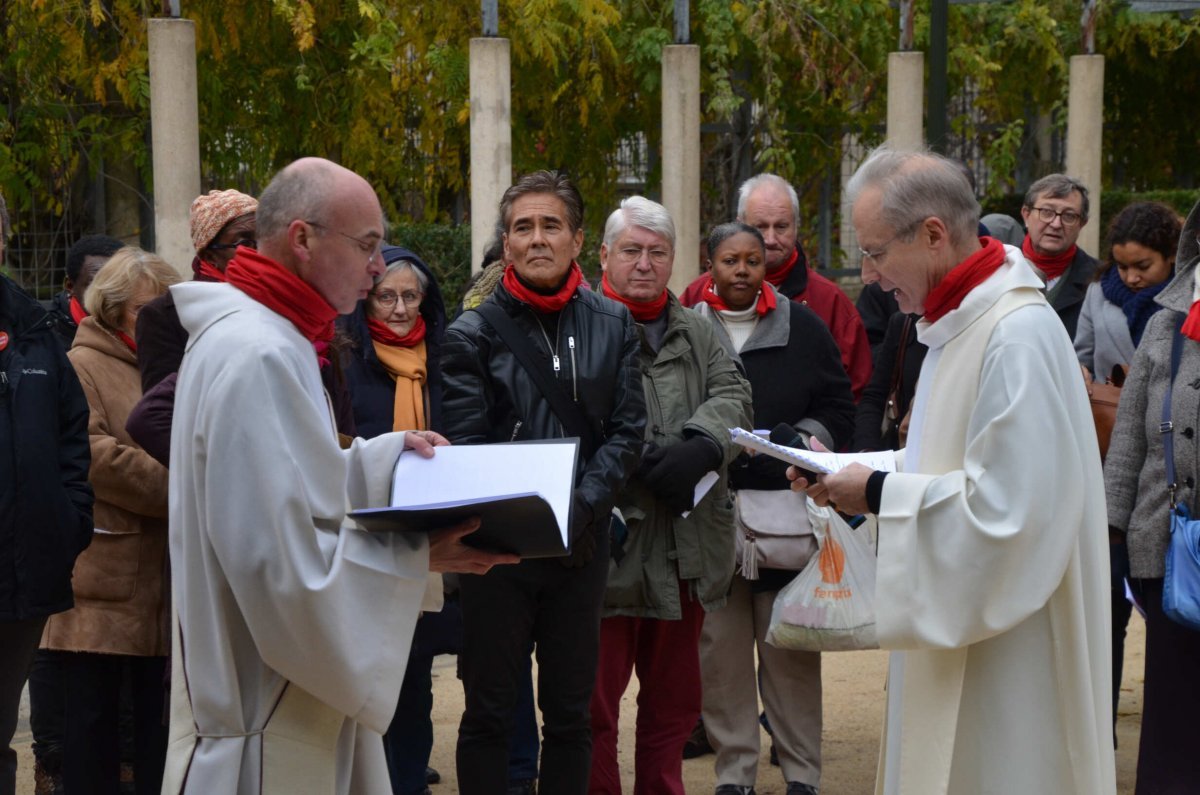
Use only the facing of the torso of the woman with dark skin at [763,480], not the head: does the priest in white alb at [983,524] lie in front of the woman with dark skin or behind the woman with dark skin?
in front

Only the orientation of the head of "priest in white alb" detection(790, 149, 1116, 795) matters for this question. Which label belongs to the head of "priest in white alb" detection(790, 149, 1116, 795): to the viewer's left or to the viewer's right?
to the viewer's left

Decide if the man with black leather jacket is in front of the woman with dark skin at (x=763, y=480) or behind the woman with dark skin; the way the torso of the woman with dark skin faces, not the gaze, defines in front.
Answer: in front

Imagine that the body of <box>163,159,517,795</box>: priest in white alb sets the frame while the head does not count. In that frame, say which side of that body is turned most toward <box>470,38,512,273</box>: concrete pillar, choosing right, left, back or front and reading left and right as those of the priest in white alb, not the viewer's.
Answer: left

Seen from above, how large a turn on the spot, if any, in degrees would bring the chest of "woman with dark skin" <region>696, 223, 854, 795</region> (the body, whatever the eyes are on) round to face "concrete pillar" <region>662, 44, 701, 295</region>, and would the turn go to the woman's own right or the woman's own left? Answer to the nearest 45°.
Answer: approximately 180°

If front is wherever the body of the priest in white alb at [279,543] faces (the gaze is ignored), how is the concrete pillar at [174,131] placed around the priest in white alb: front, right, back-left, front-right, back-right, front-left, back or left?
left

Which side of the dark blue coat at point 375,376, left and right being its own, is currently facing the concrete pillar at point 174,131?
back

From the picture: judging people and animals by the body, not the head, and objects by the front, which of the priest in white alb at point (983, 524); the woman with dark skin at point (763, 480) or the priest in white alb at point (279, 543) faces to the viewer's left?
the priest in white alb at point (983, 524)

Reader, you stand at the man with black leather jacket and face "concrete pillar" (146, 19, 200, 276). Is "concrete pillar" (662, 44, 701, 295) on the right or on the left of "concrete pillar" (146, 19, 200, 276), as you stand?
right

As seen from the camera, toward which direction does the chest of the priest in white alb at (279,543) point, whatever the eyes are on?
to the viewer's right

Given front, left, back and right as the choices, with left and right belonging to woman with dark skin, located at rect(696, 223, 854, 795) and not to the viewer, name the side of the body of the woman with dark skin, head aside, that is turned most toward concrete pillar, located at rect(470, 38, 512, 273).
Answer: back

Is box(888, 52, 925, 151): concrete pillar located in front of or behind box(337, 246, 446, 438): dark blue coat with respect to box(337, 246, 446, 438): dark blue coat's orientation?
behind

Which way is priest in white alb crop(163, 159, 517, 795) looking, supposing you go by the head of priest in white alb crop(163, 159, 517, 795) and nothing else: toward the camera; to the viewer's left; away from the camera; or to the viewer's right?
to the viewer's right

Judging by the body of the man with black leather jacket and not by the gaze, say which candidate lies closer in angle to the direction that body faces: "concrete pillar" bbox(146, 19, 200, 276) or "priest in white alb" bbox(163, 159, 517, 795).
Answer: the priest in white alb
